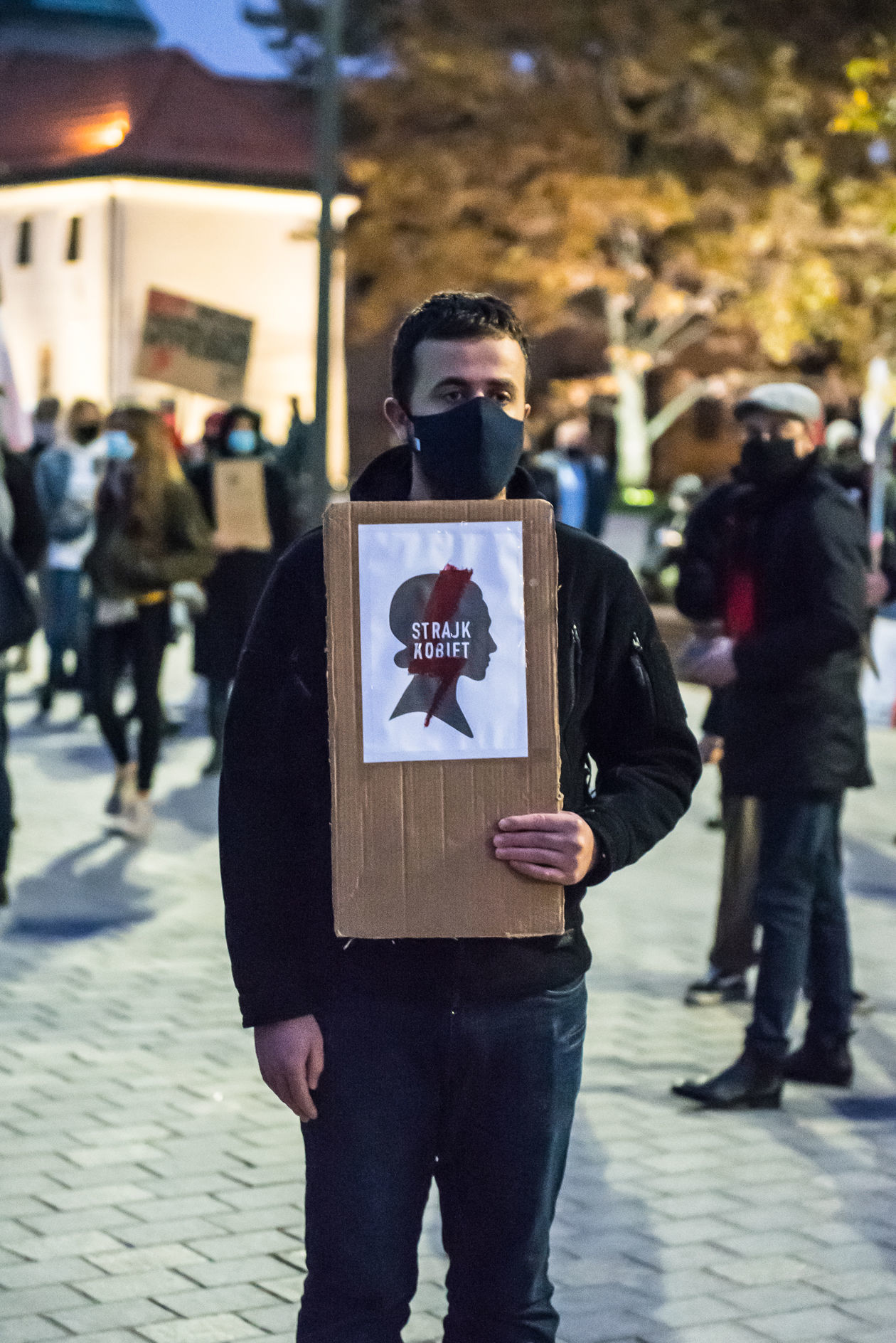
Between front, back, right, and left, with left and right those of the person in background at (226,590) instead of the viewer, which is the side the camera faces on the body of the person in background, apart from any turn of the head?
front

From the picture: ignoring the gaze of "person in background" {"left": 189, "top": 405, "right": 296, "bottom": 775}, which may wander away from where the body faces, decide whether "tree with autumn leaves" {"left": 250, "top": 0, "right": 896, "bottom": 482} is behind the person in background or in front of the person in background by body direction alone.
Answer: behind

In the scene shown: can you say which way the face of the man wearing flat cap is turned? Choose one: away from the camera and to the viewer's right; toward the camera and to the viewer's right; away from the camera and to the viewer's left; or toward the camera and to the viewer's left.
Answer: toward the camera and to the viewer's left

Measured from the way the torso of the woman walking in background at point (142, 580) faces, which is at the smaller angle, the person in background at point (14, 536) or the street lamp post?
the person in background

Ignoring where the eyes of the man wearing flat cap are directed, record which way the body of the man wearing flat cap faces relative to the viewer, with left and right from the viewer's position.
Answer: facing the viewer and to the left of the viewer

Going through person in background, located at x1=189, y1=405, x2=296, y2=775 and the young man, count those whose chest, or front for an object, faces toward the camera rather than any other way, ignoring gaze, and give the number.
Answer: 2

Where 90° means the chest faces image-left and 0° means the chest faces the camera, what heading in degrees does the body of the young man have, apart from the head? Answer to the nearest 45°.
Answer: approximately 0°

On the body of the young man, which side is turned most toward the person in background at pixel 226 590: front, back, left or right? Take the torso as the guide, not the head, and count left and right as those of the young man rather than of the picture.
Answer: back

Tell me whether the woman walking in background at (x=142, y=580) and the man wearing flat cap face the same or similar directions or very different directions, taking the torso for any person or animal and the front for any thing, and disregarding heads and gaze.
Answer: same or similar directions

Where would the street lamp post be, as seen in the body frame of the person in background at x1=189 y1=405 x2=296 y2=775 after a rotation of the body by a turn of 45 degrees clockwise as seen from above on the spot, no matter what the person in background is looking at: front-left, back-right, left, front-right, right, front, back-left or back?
back-right
